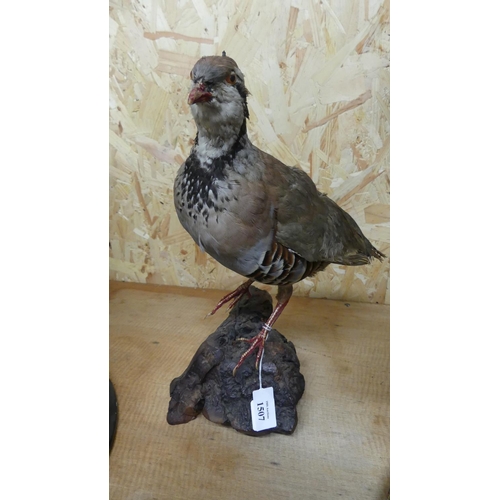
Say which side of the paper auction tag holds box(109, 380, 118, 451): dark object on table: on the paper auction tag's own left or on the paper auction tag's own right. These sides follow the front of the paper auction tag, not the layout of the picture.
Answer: on the paper auction tag's own right
